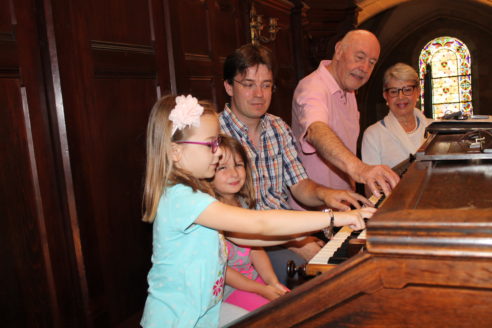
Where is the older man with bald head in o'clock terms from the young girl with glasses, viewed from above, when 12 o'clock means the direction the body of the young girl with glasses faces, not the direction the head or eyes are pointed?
The older man with bald head is roughly at 10 o'clock from the young girl with glasses.

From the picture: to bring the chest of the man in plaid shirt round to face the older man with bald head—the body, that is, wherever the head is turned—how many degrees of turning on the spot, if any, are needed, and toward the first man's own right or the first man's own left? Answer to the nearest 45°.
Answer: approximately 90° to the first man's own left

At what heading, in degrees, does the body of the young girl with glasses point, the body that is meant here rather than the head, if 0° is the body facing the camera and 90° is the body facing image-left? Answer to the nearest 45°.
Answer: approximately 270°

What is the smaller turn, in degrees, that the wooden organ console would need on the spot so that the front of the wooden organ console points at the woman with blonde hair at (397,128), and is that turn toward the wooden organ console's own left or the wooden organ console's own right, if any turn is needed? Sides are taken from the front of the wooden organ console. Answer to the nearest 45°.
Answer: approximately 90° to the wooden organ console's own right

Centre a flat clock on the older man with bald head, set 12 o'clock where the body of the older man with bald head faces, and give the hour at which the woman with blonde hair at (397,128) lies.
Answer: The woman with blonde hair is roughly at 10 o'clock from the older man with bald head.

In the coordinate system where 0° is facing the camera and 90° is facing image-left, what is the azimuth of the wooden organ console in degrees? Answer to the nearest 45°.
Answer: approximately 90°

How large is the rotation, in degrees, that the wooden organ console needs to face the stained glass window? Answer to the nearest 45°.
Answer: approximately 90° to its right

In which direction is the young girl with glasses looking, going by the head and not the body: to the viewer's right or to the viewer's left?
to the viewer's right

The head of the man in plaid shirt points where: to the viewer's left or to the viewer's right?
to the viewer's right

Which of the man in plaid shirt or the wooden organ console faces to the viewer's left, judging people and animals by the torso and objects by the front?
the wooden organ console

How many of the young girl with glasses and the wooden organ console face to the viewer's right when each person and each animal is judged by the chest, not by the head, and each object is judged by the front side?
1
